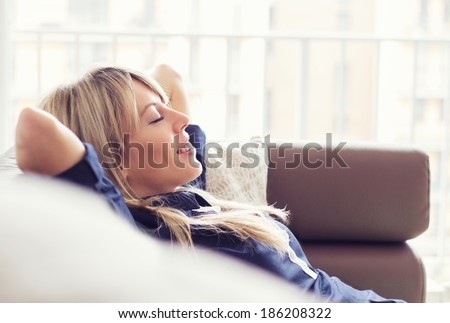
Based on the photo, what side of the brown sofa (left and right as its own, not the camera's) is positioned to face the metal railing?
back

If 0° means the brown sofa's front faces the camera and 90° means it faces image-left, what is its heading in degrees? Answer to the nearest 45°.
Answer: approximately 0°
